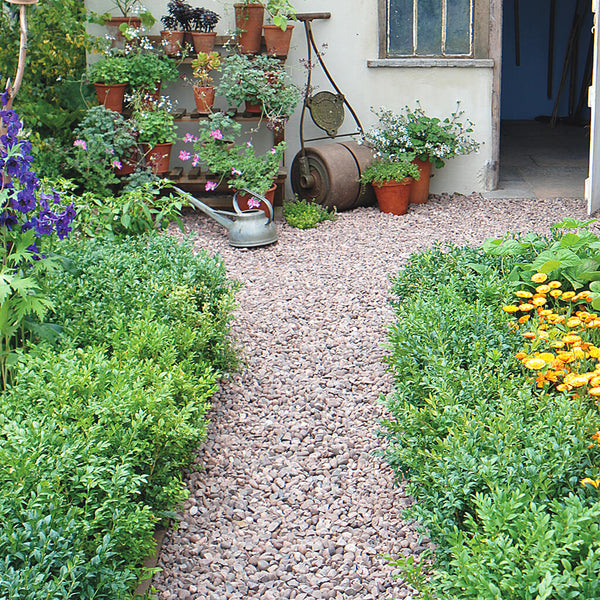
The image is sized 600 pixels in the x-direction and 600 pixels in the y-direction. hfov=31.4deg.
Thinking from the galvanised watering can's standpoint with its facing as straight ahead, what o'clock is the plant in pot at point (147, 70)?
The plant in pot is roughly at 2 o'clock from the galvanised watering can.

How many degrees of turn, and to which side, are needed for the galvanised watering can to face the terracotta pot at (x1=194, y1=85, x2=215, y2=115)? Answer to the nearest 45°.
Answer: approximately 90° to its right

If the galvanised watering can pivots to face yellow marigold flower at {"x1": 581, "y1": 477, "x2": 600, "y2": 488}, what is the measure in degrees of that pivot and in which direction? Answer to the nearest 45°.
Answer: approximately 90° to its left

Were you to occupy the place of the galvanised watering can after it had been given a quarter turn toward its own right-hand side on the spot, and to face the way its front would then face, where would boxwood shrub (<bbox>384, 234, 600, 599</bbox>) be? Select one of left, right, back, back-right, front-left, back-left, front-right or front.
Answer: back

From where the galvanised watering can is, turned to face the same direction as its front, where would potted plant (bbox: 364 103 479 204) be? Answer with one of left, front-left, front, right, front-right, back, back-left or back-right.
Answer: back-right

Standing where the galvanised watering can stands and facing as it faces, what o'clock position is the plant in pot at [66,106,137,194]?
The plant in pot is roughly at 1 o'clock from the galvanised watering can.

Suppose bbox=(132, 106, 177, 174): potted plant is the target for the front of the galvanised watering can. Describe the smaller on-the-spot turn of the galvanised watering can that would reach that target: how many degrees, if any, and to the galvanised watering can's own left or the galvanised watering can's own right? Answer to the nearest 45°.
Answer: approximately 45° to the galvanised watering can's own right

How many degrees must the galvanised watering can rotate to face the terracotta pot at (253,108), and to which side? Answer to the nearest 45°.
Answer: approximately 90° to its right

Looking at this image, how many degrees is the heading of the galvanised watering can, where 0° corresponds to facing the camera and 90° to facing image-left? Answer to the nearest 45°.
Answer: approximately 90°

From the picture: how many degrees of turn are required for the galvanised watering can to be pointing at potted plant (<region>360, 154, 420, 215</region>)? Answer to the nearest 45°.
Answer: approximately 135° to its right

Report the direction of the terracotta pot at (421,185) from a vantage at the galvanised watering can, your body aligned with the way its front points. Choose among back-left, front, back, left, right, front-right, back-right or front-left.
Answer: back-right
